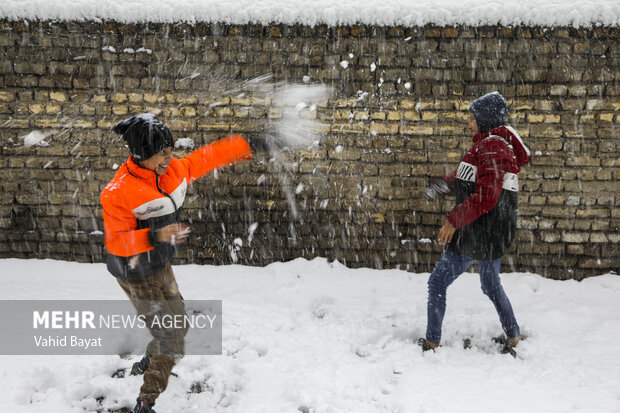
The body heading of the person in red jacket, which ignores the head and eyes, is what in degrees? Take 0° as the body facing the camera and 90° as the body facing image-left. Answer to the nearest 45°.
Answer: approximately 90°
